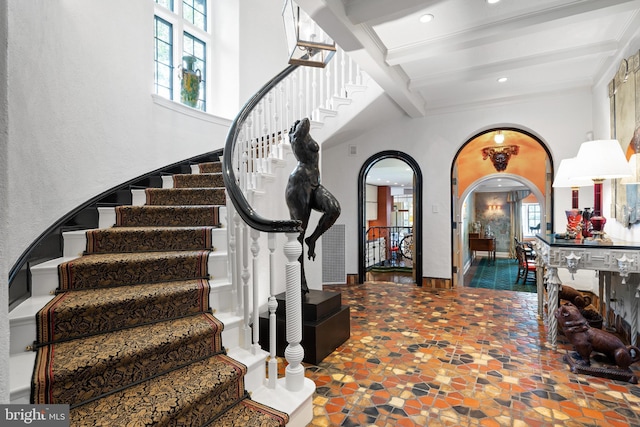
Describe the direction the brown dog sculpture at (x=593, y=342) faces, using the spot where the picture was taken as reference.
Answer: facing to the left of the viewer

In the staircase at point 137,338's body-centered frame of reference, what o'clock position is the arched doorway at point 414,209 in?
The arched doorway is roughly at 8 o'clock from the staircase.

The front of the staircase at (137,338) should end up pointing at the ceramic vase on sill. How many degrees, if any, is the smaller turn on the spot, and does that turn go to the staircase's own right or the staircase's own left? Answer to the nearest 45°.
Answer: approximately 180°

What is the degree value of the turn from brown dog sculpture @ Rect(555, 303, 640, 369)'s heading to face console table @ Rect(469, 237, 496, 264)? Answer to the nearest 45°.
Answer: approximately 90° to its right

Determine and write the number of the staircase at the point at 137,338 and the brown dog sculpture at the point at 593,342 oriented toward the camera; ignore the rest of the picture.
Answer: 1

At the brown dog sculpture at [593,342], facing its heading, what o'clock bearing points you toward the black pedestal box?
The black pedestal box is roughly at 11 o'clock from the brown dog sculpture.

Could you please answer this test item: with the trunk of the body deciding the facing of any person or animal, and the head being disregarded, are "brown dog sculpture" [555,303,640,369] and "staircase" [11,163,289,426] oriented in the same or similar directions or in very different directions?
very different directions

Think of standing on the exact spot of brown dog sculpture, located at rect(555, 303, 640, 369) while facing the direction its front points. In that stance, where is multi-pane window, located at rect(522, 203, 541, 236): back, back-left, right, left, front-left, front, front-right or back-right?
right

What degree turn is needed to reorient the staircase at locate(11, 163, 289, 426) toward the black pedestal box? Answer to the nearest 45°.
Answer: approximately 90° to its left
